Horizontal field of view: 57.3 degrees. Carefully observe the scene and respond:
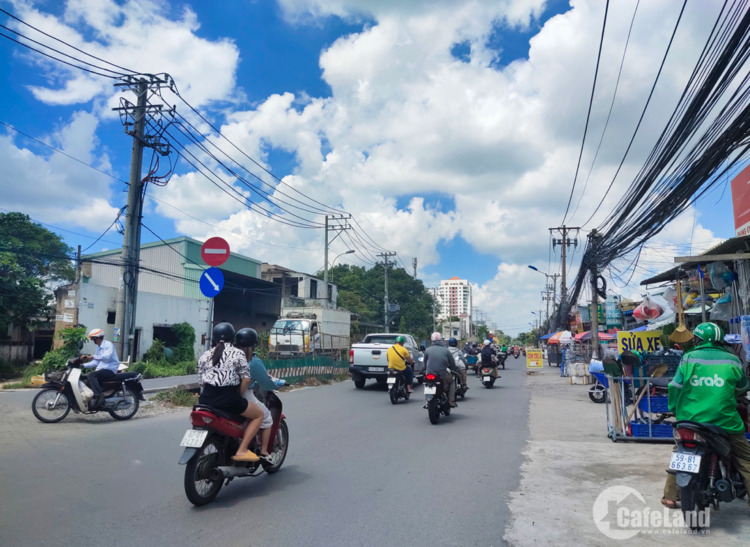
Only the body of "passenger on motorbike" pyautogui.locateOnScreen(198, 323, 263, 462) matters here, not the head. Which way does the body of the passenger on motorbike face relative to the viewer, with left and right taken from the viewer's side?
facing away from the viewer and to the right of the viewer

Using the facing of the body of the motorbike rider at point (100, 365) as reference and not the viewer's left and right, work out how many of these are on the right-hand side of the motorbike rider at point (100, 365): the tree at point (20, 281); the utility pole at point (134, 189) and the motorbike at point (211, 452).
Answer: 2

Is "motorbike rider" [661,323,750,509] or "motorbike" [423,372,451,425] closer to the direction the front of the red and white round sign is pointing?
the motorbike rider

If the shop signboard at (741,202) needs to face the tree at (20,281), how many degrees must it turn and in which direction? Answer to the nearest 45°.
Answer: approximately 45° to its right

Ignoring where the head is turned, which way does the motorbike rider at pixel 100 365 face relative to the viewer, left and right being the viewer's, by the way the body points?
facing to the left of the viewer

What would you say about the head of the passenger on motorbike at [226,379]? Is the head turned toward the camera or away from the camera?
away from the camera

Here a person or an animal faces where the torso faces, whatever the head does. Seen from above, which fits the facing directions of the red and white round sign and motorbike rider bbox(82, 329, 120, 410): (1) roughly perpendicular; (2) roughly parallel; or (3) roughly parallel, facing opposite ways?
roughly perpendicular

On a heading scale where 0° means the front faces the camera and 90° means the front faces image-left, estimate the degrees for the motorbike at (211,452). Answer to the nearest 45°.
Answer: approximately 225°

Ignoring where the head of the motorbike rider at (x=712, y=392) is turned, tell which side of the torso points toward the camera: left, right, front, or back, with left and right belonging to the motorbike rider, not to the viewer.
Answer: back

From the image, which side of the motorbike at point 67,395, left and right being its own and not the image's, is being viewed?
left
